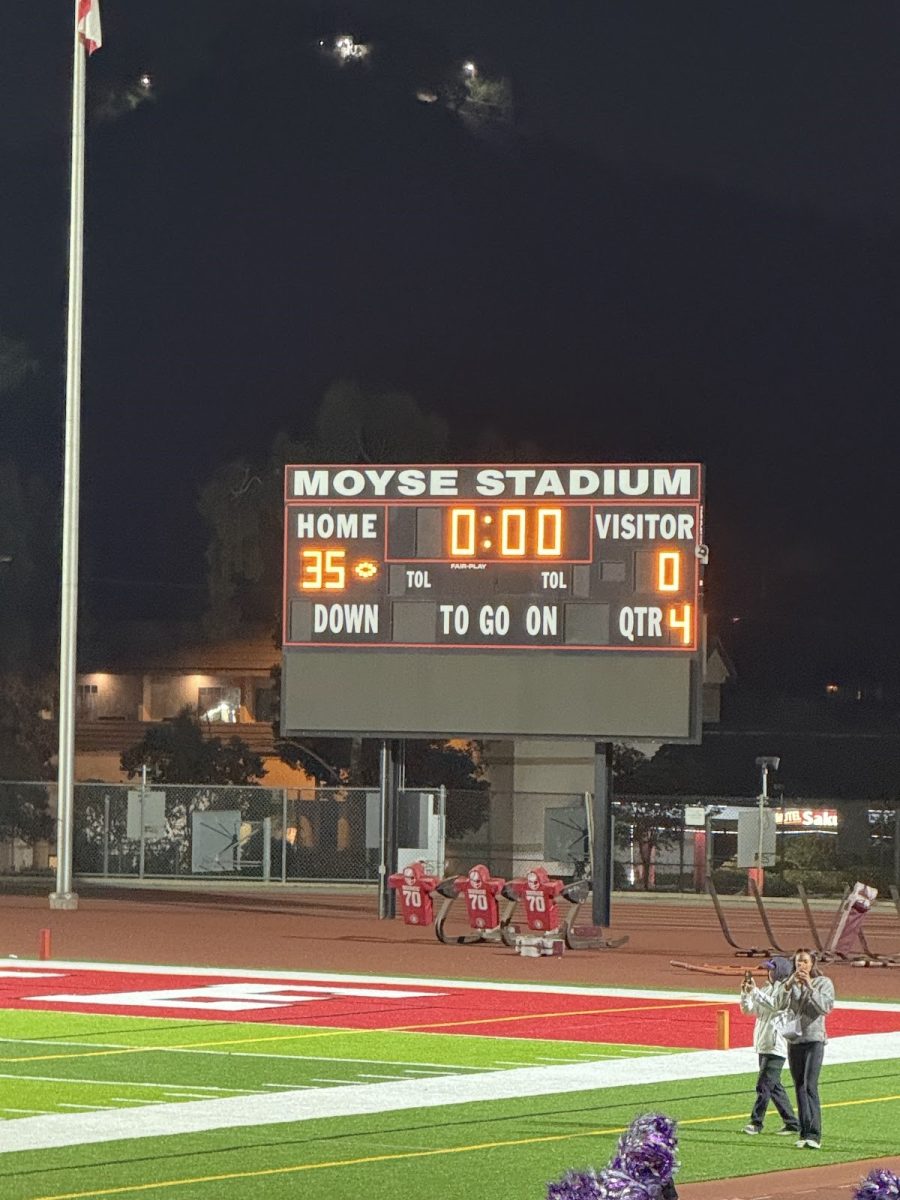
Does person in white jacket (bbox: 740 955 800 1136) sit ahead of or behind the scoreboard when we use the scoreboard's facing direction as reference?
ahead

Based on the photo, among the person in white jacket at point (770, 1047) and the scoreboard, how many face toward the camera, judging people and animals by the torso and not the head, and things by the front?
1

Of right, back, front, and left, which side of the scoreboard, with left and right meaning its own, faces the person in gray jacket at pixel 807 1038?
front
